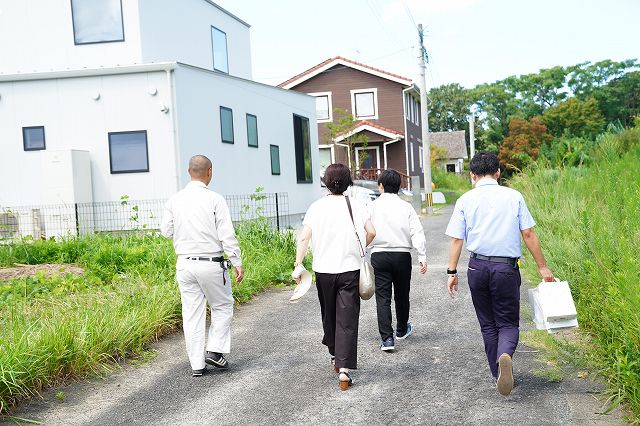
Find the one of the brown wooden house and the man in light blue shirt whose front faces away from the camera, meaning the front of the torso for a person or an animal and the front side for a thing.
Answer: the man in light blue shirt

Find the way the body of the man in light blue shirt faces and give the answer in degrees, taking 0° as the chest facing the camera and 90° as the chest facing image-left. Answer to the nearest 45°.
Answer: approximately 180°

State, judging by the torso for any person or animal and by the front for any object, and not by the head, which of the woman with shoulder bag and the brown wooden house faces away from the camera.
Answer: the woman with shoulder bag

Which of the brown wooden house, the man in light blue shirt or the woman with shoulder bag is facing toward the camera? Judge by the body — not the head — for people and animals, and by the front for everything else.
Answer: the brown wooden house

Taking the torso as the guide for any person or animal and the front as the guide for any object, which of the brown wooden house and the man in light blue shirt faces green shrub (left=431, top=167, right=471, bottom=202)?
the man in light blue shirt

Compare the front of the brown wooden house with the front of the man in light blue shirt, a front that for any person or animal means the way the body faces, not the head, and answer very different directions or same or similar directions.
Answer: very different directions

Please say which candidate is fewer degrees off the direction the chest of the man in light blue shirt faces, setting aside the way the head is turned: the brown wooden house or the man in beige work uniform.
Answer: the brown wooden house

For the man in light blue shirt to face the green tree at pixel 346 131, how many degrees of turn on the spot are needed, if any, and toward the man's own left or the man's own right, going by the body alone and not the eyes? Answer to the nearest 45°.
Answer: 0° — they already face it

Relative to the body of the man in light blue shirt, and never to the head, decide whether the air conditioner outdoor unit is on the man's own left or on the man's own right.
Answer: on the man's own left

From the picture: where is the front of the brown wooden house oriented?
toward the camera

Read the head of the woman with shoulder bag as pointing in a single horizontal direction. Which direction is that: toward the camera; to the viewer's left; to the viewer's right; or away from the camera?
away from the camera

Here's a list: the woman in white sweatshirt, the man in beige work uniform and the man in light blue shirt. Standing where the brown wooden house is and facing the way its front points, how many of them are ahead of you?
3

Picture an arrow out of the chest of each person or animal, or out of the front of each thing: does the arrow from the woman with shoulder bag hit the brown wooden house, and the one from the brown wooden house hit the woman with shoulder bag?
yes

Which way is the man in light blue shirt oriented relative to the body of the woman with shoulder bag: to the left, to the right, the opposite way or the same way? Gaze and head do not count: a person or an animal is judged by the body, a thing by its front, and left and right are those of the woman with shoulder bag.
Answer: the same way

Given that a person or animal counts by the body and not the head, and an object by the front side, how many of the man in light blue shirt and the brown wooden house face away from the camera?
1

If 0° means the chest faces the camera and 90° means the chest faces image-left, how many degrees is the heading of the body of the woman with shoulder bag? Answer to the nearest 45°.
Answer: approximately 180°

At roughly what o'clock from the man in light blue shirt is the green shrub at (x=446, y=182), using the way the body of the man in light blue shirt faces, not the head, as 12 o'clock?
The green shrub is roughly at 12 o'clock from the man in light blue shirt.

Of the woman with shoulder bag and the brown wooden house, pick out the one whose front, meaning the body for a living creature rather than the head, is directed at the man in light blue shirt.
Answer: the brown wooden house

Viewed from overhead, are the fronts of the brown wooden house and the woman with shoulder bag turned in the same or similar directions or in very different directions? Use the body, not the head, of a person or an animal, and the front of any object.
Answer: very different directions

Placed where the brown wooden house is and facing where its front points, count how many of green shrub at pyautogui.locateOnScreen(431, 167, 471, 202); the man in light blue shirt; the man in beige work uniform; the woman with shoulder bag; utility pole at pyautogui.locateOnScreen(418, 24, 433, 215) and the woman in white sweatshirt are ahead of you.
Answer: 5

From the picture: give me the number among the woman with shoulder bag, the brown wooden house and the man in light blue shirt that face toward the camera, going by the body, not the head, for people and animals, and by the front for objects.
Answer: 1
